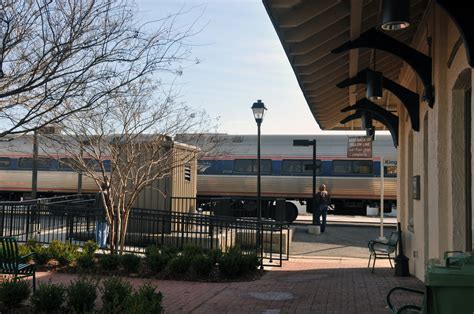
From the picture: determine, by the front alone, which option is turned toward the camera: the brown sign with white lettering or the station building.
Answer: the brown sign with white lettering

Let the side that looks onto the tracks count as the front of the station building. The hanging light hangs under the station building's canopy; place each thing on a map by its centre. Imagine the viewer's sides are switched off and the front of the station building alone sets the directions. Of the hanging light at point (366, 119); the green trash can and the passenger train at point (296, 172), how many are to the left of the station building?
1

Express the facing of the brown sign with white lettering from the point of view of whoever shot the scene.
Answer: facing the viewer

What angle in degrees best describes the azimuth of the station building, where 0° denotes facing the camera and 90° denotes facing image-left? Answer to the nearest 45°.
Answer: approximately 90°

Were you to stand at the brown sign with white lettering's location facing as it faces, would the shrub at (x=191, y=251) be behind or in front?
in front

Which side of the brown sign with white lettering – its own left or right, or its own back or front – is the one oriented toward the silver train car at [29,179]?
right

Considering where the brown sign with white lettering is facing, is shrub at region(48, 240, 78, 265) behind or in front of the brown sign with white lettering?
in front

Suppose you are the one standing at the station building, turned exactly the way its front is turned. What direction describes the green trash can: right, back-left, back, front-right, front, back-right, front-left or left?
left

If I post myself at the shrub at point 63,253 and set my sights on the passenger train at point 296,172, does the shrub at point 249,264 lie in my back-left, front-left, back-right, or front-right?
front-right

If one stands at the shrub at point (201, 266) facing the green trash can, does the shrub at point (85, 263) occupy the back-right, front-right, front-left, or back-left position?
back-right

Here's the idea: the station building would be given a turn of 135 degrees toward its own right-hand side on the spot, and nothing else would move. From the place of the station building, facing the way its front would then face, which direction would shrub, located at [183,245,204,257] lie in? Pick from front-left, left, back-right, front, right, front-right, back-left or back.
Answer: left

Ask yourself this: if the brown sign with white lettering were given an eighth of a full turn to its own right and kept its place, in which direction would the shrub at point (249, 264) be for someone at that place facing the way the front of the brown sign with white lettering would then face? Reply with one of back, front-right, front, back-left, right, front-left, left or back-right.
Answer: front-left

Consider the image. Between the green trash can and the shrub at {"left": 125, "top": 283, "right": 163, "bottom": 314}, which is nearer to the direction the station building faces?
the shrub

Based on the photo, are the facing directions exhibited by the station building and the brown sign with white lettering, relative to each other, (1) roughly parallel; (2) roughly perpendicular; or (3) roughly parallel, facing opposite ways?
roughly perpendicular

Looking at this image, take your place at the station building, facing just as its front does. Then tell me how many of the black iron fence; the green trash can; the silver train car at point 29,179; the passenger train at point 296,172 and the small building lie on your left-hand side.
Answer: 1

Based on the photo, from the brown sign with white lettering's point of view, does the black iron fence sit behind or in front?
in front

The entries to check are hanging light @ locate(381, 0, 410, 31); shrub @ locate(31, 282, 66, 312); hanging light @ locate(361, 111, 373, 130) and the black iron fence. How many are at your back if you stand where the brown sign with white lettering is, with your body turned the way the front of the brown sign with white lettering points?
0

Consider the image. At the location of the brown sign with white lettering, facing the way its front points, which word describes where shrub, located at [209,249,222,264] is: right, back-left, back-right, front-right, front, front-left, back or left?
front
